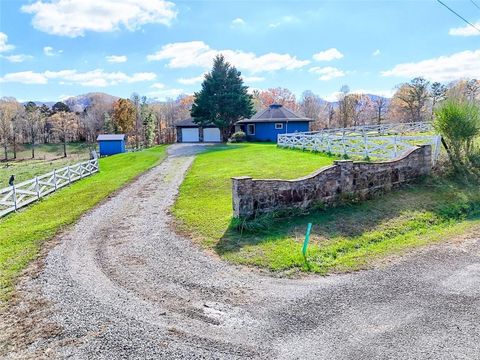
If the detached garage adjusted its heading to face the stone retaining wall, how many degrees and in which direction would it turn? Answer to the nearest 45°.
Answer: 0° — it already faces it

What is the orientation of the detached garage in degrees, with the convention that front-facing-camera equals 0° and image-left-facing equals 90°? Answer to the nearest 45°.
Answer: approximately 0°

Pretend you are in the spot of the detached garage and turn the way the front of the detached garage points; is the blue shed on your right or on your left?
on your right

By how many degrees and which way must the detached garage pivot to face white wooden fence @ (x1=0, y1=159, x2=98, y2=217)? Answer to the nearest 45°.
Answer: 0° — it already faces it

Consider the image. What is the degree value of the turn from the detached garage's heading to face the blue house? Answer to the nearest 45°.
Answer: approximately 45° to its left
